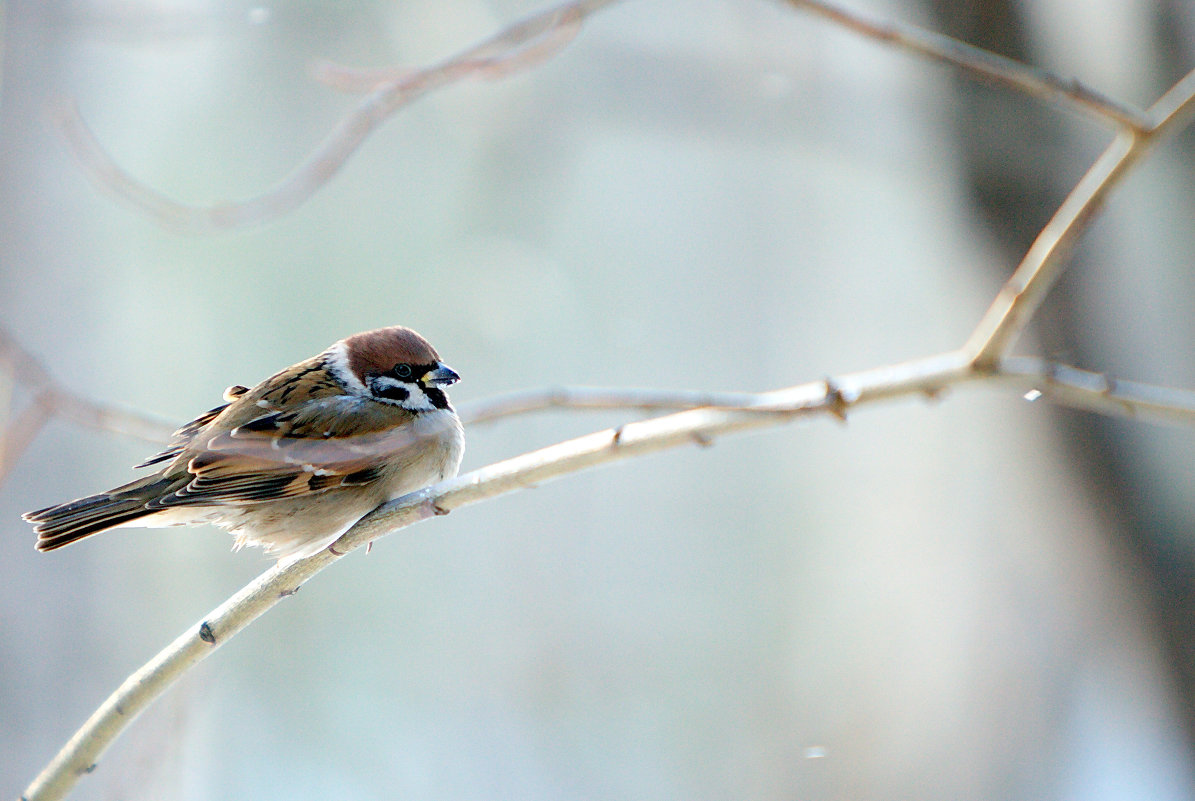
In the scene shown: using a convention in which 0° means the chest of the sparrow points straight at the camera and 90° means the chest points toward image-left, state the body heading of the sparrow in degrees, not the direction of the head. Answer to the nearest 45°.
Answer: approximately 270°
